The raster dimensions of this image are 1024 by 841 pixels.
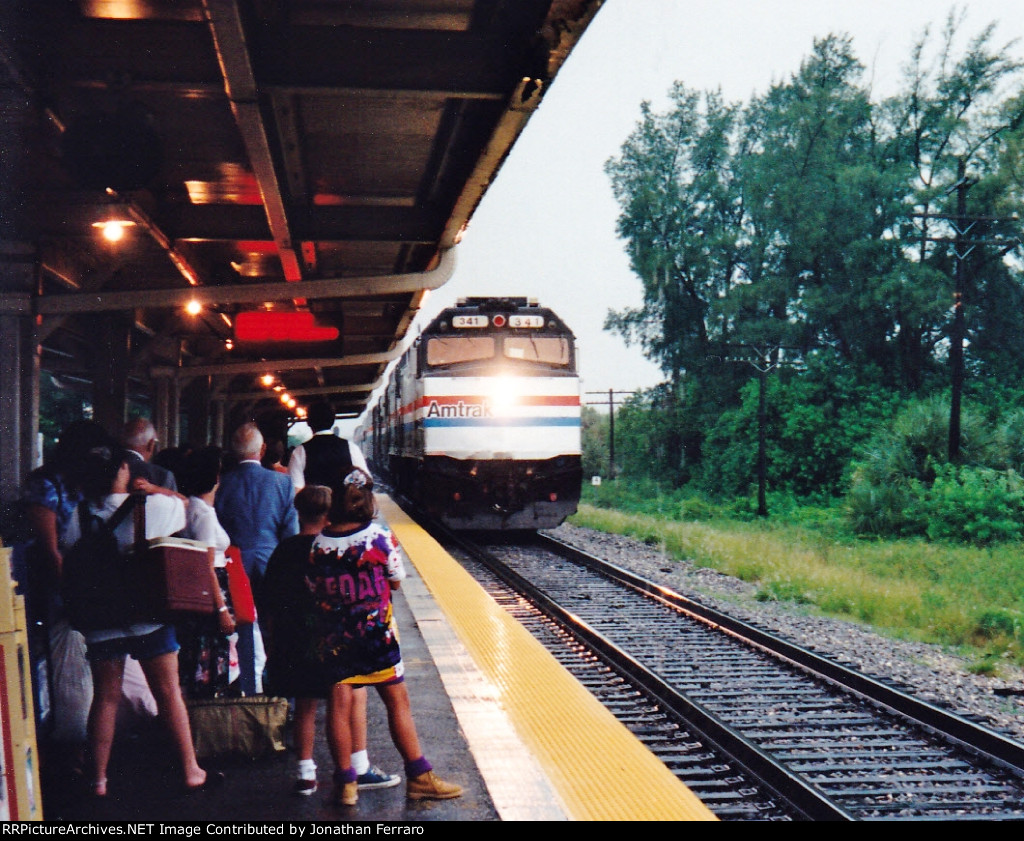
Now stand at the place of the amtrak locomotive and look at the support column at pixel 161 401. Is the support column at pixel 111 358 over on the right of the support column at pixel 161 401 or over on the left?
left

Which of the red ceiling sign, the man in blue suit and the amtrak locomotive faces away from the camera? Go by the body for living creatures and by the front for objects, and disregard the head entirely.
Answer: the man in blue suit

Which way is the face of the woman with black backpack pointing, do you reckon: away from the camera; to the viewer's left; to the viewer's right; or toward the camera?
away from the camera

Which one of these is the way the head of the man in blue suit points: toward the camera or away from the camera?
away from the camera

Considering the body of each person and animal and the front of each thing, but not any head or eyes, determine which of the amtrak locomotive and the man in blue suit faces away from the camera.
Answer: the man in blue suit

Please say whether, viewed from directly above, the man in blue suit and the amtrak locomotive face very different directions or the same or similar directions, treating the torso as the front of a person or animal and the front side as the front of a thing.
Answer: very different directions

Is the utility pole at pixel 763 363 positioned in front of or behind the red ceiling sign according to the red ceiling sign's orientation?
behind

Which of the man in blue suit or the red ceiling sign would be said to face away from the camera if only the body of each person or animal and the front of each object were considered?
the man in blue suit

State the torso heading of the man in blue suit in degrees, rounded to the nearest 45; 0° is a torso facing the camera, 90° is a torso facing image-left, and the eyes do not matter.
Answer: approximately 180°

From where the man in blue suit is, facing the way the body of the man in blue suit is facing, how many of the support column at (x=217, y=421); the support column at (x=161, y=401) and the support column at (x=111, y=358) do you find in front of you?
3

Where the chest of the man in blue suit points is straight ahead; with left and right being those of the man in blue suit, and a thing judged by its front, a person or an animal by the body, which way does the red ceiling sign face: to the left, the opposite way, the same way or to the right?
the opposite way
